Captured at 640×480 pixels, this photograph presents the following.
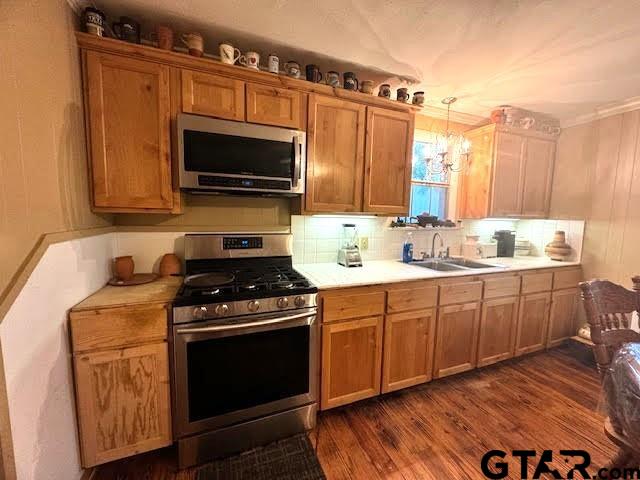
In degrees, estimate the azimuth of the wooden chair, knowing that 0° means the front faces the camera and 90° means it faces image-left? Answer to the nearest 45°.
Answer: approximately 315°

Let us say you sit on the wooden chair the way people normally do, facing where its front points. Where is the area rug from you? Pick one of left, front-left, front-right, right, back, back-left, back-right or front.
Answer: right

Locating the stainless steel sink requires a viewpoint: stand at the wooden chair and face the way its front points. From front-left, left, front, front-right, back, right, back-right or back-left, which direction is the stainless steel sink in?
back
